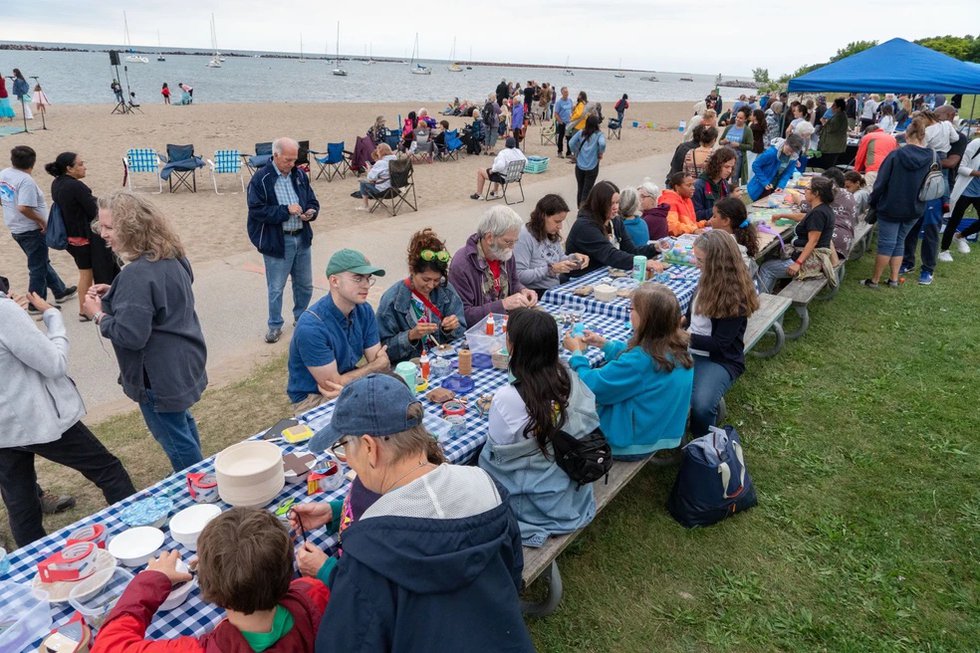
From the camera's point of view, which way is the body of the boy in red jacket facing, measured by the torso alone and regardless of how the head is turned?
away from the camera

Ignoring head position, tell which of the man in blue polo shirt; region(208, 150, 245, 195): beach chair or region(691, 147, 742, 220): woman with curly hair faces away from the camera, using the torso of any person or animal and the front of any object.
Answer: the beach chair

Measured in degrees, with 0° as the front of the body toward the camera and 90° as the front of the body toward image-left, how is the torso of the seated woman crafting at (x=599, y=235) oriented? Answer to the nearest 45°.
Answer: approximately 315°

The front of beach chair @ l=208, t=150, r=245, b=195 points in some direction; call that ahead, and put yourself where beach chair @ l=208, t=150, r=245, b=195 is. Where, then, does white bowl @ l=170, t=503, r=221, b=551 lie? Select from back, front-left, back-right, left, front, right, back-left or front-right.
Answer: back

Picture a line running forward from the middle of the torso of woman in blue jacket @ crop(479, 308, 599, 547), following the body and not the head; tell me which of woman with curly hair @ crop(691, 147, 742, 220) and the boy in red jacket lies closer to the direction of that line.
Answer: the woman with curly hair

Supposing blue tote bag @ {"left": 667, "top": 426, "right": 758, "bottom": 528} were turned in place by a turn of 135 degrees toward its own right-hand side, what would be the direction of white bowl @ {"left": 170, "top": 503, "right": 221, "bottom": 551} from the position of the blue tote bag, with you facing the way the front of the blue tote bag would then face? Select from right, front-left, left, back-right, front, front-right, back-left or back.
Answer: front-left

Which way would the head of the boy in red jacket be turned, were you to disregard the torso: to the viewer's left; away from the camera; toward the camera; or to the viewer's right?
away from the camera
